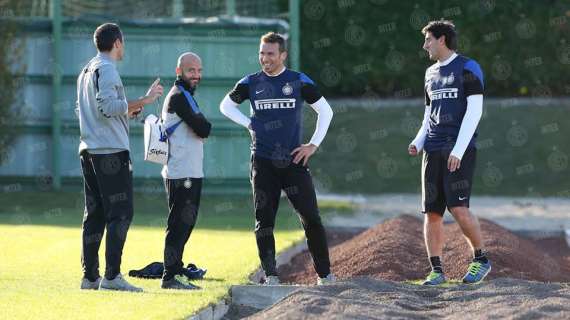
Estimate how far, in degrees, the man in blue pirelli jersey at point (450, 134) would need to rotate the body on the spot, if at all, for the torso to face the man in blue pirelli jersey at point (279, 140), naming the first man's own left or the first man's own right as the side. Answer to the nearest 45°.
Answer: approximately 45° to the first man's own right

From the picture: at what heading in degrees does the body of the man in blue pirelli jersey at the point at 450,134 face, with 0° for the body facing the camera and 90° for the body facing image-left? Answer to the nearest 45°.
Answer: approximately 45°

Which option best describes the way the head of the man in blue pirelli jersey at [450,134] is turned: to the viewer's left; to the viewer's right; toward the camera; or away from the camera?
to the viewer's left
